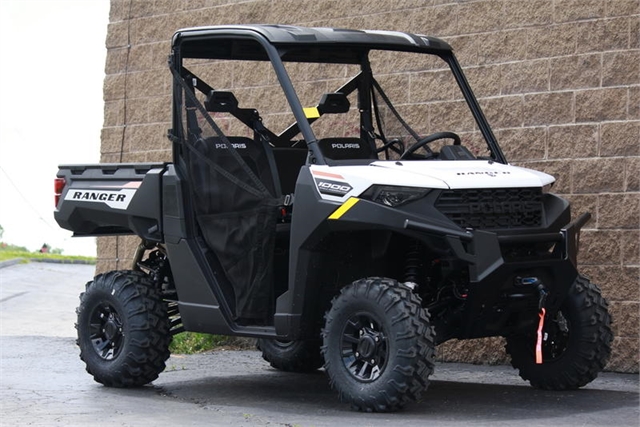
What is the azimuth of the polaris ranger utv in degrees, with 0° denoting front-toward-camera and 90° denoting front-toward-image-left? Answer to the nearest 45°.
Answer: approximately 315°
